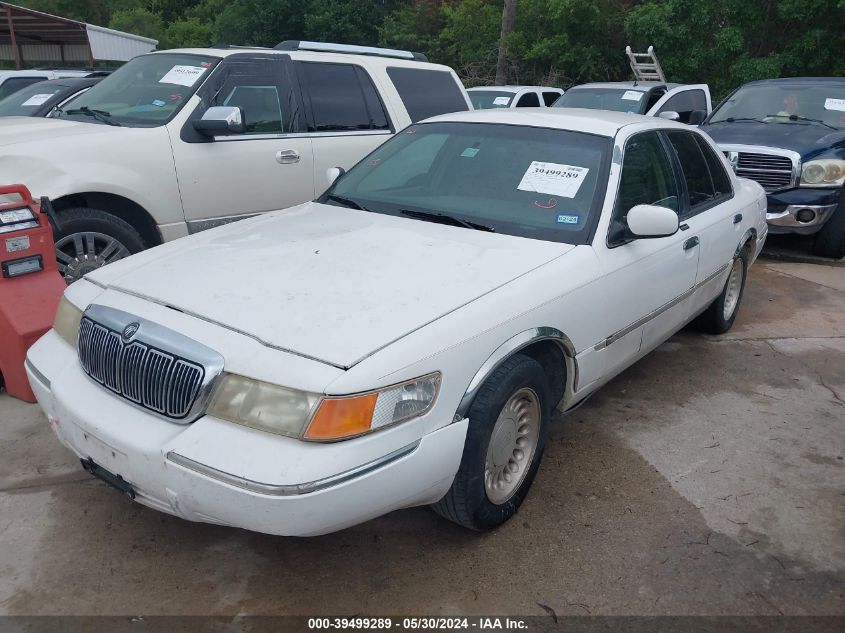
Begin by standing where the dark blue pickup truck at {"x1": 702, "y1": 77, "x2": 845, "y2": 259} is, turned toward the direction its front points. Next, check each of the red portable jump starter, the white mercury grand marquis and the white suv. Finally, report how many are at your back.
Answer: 0

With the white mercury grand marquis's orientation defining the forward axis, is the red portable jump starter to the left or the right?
on its right

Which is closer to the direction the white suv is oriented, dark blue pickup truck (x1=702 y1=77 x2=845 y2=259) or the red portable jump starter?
the red portable jump starter

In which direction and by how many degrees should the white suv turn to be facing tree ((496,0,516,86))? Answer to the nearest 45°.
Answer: approximately 180°

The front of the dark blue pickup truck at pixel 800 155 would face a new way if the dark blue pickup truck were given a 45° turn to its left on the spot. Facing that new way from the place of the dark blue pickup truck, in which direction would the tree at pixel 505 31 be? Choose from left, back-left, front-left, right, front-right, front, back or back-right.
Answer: back-right

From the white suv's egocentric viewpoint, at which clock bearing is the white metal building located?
The white metal building is roughly at 4 o'clock from the white suv.

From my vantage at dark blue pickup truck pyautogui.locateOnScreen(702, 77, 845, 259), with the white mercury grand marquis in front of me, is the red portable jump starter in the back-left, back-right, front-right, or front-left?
front-right

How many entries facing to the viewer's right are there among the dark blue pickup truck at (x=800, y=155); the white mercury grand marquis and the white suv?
0

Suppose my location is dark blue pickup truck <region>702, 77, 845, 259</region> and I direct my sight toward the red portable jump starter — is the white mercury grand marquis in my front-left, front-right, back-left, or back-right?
front-left

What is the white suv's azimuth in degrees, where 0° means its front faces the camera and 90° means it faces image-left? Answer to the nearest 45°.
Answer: approximately 45°

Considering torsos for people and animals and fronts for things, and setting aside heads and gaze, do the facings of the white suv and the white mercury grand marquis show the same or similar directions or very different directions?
same or similar directions

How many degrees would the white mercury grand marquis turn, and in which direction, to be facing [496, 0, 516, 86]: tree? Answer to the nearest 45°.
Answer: approximately 135° to its right

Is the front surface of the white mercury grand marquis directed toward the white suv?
no

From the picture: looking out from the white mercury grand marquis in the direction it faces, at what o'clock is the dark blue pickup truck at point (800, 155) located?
The dark blue pickup truck is roughly at 6 o'clock from the white mercury grand marquis.

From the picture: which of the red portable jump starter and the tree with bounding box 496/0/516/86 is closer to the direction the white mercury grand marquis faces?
the red portable jump starter

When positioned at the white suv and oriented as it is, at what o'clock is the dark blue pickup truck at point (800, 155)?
The dark blue pickup truck is roughly at 7 o'clock from the white suv.
